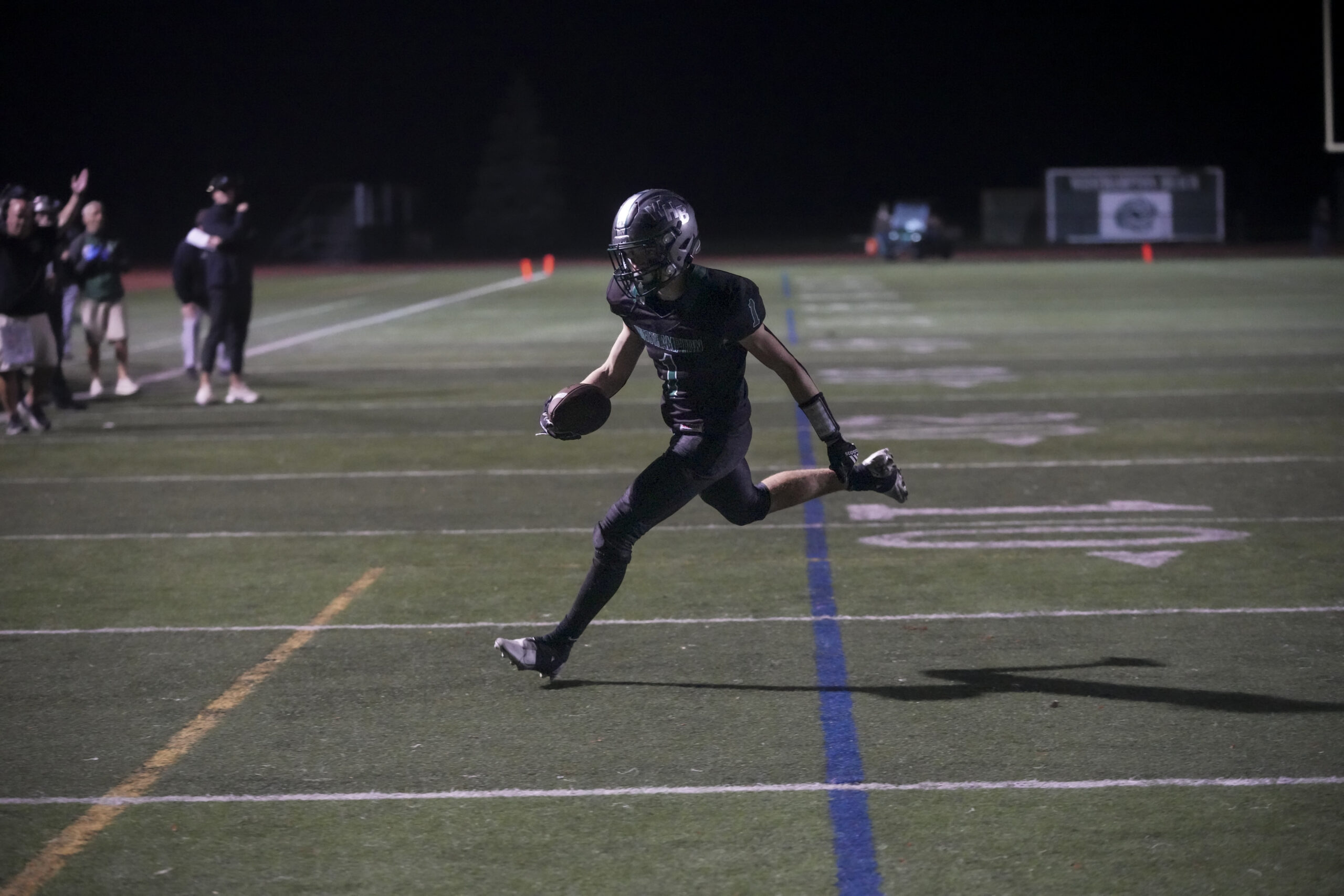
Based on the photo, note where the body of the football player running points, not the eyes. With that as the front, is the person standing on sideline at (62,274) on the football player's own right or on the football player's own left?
on the football player's own right

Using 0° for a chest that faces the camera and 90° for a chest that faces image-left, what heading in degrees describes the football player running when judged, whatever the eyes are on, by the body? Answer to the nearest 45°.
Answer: approximately 45°

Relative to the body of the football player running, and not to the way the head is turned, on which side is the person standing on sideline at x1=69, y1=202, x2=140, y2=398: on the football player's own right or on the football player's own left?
on the football player's own right

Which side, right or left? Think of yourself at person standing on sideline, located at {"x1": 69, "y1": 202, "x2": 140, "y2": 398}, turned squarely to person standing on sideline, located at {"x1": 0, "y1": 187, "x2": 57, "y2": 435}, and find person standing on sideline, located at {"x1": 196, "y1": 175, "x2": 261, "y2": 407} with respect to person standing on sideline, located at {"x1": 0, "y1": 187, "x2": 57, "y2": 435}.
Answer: left

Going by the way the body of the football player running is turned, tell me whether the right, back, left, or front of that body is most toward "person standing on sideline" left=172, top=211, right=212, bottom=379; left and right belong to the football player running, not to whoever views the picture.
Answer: right

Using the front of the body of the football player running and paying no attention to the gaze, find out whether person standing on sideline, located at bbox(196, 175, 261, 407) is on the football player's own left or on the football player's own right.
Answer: on the football player's own right
